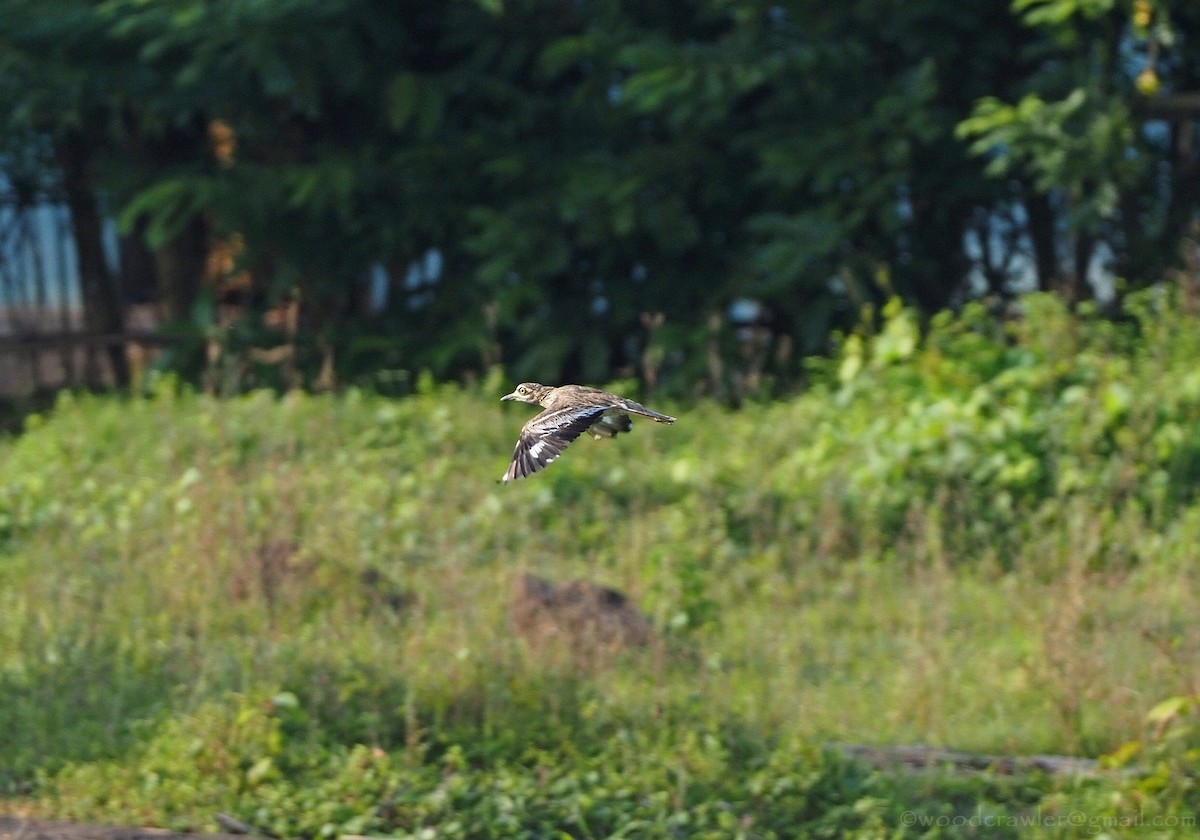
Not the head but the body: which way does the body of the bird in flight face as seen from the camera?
to the viewer's left
